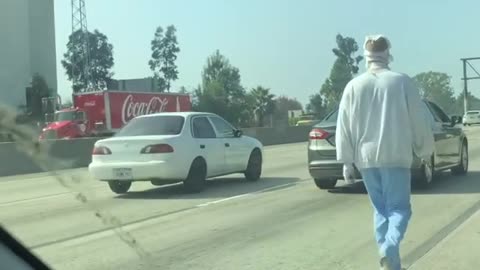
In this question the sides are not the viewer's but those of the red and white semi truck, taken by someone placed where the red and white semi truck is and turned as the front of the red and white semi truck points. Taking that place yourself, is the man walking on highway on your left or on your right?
on your left

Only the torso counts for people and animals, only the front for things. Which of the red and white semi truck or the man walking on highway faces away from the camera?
the man walking on highway

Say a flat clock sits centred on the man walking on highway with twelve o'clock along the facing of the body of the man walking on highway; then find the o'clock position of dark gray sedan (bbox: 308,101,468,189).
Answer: The dark gray sedan is roughly at 12 o'clock from the man walking on highway.

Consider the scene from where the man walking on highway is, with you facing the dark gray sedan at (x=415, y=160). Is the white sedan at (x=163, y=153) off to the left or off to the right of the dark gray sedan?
left

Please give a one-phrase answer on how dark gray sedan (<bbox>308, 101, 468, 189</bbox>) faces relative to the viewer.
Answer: facing away from the viewer and to the right of the viewer

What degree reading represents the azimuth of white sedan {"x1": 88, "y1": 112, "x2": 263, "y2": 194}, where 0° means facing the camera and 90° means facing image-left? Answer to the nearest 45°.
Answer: approximately 225°

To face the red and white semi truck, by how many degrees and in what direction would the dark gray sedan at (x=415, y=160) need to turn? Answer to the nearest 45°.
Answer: approximately 90° to its left

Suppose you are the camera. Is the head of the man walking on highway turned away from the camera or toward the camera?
away from the camera

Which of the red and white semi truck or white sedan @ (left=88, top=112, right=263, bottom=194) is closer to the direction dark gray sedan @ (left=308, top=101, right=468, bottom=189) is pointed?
the red and white semi truck

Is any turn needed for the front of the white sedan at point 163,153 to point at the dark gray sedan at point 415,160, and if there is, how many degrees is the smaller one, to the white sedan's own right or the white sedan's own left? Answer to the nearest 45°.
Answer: approximately 45° to the white sedan's own right

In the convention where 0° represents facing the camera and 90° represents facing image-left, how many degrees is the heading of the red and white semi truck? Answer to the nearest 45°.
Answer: approximately 45°

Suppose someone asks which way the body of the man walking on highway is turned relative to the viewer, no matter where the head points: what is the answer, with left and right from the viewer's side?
facing away from the viewer

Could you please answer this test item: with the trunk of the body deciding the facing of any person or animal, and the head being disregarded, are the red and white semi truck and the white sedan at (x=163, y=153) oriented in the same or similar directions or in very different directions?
very different directions

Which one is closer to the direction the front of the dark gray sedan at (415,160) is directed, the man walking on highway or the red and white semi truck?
the red and white semi truck

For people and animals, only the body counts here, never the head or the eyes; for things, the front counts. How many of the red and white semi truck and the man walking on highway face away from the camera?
1
